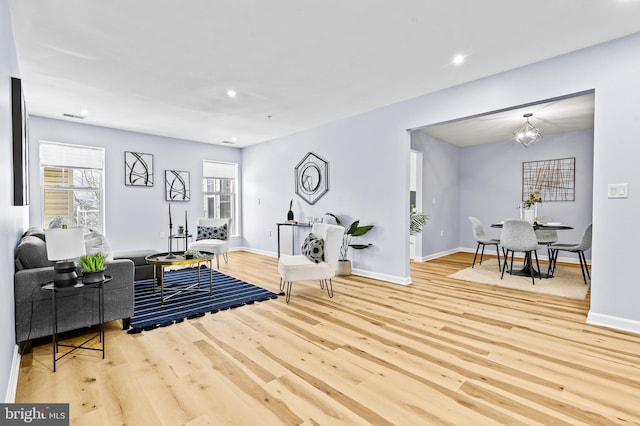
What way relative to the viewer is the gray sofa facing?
to the viewer's right

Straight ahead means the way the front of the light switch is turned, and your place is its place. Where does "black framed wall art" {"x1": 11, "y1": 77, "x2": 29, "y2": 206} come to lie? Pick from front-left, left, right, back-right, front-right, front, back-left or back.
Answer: front-right

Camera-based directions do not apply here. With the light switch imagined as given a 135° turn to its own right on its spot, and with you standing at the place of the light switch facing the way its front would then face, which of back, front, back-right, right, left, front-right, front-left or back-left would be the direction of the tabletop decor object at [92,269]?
left

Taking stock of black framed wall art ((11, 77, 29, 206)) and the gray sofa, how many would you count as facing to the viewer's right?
2

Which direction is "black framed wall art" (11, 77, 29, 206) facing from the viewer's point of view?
to the viewer's right

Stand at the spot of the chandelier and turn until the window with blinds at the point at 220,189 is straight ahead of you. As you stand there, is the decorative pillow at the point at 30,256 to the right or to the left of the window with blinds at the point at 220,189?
left

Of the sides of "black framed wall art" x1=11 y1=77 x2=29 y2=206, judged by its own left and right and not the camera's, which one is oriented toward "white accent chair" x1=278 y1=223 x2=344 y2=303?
front

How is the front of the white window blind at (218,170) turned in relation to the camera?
facing the viewer and to the right of the viewer

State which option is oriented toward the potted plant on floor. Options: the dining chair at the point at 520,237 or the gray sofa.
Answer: the gray sofa

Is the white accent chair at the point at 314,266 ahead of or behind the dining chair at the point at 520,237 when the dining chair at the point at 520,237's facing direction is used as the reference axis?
behind

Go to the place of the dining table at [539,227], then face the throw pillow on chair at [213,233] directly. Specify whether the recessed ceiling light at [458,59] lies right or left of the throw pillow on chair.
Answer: left

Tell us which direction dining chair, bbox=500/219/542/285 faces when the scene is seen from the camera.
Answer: facing away from the viewer
